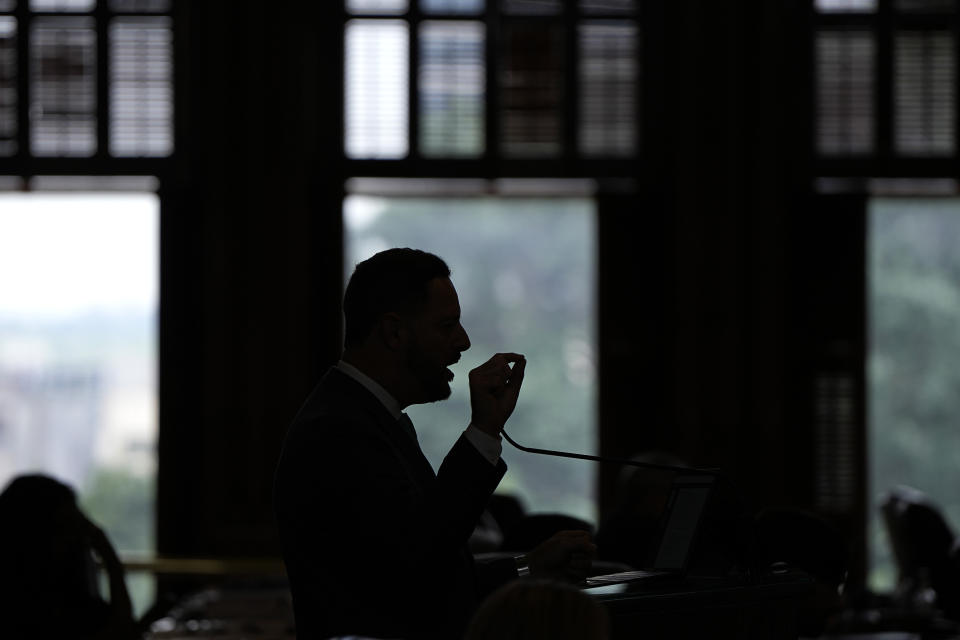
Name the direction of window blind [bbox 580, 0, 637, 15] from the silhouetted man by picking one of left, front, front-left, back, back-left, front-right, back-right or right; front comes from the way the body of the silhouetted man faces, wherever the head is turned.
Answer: left

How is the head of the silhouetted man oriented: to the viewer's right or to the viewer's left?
to the viewer's right

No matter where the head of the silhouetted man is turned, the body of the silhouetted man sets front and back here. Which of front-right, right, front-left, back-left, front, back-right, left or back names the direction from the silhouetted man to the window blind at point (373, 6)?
left

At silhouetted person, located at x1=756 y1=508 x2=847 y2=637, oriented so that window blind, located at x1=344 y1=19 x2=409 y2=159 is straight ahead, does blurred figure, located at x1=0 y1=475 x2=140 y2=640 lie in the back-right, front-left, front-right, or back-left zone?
front-left

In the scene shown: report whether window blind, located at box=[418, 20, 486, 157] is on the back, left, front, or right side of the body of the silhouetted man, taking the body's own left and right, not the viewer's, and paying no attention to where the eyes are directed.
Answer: left

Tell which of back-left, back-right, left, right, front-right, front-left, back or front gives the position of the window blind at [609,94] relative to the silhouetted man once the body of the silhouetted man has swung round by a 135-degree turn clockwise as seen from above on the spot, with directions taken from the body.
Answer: back-right

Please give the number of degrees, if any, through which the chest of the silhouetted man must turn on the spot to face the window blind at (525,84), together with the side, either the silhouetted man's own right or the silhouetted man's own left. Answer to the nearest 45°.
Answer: approximately 90° to the silhouetted man's own left

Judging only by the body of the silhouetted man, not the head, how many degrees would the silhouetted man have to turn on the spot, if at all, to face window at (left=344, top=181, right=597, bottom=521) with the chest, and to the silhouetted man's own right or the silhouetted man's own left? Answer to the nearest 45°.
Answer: approximately 90° to the silhouetted man's own left

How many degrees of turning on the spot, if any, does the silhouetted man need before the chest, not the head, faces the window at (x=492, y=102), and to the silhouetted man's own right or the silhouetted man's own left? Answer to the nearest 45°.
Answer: approximately 90° to the silhouetted man's own left

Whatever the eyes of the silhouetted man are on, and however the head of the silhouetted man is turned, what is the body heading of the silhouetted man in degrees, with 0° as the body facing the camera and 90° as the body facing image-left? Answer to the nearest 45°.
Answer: approximately 270°

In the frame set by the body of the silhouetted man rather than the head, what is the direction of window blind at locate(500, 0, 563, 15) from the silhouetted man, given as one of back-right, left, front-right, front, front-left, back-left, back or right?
left
